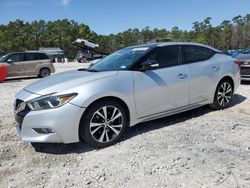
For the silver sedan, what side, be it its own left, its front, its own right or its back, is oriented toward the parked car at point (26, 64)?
right

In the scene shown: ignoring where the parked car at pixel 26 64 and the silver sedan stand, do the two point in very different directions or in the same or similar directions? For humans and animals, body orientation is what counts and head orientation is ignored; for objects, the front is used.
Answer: same or similar directions

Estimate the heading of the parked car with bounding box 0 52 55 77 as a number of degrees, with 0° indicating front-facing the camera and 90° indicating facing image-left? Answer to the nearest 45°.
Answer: approximately 90°

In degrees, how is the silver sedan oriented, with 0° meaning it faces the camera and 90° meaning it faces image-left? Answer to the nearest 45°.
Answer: approximately 45°

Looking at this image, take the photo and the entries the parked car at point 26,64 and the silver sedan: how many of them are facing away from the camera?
0

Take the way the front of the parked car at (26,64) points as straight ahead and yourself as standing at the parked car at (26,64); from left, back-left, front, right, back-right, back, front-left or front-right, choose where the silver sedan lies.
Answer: left
